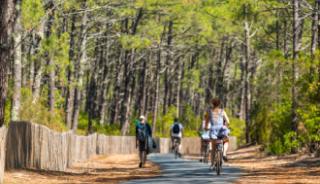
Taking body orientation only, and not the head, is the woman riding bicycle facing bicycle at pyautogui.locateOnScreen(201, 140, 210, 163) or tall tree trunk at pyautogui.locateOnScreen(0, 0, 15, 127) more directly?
the bicycle

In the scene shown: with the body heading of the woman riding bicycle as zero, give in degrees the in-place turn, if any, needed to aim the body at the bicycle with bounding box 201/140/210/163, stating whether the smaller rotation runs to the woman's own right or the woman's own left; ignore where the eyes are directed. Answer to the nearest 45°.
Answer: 0° — they already face it

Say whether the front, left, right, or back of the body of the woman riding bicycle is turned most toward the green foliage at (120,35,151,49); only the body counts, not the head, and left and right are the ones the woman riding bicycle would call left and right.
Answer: front

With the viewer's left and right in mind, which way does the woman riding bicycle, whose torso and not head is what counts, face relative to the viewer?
facing away from the viewer

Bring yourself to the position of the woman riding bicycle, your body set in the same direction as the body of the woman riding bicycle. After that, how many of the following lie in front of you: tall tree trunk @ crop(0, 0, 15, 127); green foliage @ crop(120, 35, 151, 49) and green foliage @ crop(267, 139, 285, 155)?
2

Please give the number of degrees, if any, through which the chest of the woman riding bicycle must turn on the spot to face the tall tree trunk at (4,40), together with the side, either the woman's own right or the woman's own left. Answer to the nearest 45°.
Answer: approximately 135° to the woman's own left

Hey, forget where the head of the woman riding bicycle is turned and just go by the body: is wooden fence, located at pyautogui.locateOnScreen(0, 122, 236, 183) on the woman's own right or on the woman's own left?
on the woman's own left

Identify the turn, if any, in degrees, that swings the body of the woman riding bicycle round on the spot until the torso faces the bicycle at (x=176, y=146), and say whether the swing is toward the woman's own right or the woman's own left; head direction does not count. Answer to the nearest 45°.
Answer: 0° — they already face it
